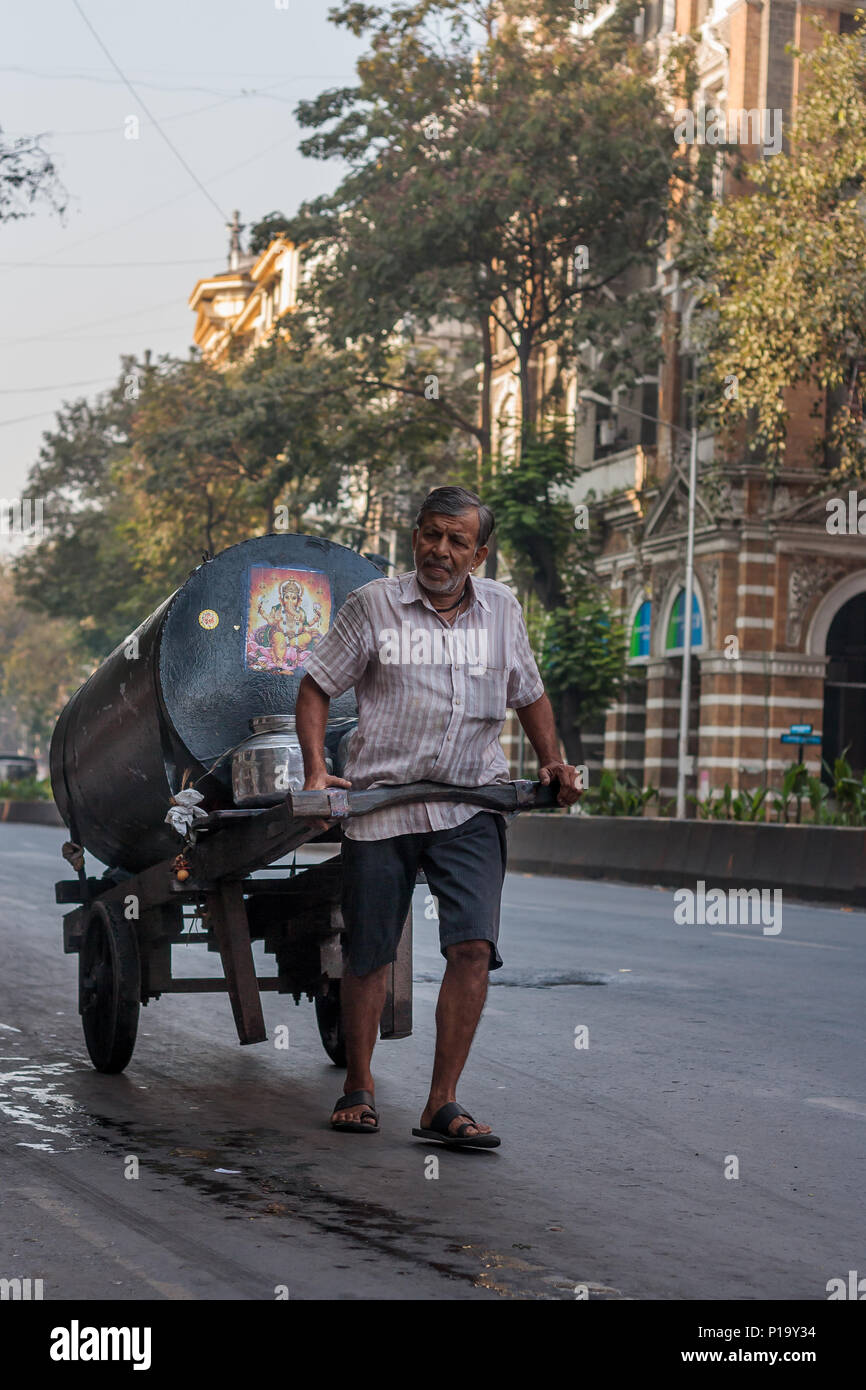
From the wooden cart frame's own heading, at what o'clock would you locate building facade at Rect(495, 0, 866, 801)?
The building facade is roughly at 8 o'clock from the wooden cart frame.

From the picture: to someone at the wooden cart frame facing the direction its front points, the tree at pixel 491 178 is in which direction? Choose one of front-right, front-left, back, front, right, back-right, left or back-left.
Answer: back-left

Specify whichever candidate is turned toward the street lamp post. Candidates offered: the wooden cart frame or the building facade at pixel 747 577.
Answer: the building facade

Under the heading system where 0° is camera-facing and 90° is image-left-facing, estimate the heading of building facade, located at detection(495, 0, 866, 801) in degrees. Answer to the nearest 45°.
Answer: approximately 45°

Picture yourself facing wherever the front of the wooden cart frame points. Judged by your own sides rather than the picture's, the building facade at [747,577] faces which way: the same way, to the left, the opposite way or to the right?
to the right

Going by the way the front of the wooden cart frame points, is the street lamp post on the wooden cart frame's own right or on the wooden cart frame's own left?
on the wooden cart frame's own left

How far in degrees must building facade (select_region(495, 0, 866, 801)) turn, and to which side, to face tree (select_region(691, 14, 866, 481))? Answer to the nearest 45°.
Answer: approximately 45° to its left

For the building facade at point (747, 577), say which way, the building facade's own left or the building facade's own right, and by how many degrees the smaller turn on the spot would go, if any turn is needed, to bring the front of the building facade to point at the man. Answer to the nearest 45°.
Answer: approximately 45° to the building facade's own left

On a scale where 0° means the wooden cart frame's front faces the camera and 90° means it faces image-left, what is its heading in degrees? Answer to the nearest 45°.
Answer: approximately 315°
